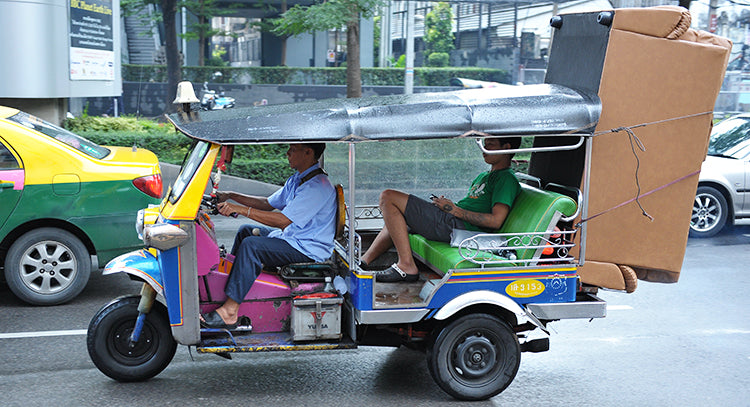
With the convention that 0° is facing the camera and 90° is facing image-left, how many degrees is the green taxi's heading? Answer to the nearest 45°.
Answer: approximately 90°

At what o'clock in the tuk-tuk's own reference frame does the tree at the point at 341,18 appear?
The tree is roughly at 3 o'clock from the tuk-tuk.

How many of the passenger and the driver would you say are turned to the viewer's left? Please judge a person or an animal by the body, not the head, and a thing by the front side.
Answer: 2

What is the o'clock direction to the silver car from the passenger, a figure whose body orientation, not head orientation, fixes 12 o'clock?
The silver car is roughly at 4 o'clock from the passenger.

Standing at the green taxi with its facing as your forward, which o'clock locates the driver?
The driver is roughly at 8 o'clock from the green taxi.

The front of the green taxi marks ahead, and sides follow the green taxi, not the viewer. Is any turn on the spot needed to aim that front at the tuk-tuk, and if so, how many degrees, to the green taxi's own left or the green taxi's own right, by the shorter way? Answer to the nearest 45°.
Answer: approximately 135° to the green taxi's own left

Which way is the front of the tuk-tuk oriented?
to the viewer's left

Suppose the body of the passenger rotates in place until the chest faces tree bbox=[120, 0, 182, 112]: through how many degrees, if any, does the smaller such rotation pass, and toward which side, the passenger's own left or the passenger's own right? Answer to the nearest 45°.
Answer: approximately 45° to the passenger's own right

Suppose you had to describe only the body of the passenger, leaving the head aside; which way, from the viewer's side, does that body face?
to the viewer's left

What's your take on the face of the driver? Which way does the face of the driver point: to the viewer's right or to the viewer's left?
to the viewer's left

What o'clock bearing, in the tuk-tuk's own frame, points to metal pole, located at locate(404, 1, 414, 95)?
The metal pole is roughly at 3 o'clock from the tuk-tuk.

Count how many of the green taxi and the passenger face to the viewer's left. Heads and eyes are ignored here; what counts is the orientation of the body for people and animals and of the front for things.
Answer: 2

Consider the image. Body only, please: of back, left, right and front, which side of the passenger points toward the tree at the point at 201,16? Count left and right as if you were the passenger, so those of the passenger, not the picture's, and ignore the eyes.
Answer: right

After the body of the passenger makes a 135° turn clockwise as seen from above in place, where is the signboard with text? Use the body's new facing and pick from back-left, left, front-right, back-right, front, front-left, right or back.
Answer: left

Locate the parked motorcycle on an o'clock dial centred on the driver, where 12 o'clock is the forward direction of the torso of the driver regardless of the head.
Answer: The parked motorcycle is roughly at 3 o'clock from the driver.

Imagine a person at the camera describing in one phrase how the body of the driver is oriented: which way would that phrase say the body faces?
to the viewer's left
